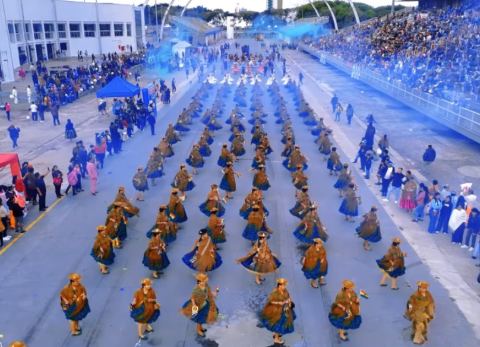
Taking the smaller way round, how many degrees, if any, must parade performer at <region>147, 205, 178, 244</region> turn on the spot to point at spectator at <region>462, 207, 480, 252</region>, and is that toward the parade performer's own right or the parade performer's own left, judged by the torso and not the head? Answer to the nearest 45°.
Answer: approximately 90° to the parade performer's own left

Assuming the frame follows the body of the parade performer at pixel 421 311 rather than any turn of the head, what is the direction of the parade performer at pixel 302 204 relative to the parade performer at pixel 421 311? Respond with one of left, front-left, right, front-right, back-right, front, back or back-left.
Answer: back-right

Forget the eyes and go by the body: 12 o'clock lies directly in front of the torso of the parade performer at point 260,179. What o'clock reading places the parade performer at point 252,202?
the parade performer at point 252,202 is roughly at 12 o'clock from the parade performer at point 260,179.

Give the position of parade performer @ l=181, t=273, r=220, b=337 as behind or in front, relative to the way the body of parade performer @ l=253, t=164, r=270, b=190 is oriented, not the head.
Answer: in front

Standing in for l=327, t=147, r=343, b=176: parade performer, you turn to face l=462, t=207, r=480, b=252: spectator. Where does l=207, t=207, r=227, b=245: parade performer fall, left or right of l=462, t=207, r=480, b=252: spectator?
right

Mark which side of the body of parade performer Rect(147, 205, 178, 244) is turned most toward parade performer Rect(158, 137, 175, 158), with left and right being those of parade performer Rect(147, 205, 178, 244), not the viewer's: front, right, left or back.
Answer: back

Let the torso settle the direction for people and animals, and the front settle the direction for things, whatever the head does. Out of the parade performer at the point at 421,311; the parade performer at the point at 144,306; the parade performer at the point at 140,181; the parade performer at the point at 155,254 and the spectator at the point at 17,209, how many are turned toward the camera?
4

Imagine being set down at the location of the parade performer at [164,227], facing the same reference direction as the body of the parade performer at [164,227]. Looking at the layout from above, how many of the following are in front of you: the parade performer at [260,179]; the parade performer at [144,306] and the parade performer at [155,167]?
1

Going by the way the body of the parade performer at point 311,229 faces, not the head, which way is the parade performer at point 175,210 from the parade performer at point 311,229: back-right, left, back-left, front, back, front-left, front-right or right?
right

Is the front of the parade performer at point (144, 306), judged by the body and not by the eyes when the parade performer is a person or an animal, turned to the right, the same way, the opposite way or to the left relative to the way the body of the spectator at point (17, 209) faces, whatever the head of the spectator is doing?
to the right

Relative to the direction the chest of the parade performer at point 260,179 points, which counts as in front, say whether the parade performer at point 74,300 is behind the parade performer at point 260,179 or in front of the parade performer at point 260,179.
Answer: in front

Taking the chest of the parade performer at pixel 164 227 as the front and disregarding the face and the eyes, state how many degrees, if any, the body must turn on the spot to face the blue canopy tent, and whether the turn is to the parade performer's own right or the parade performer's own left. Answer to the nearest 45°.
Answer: approximately 180°

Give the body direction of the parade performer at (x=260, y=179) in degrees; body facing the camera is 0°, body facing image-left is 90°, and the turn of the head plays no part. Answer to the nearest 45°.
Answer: approximately 0°
